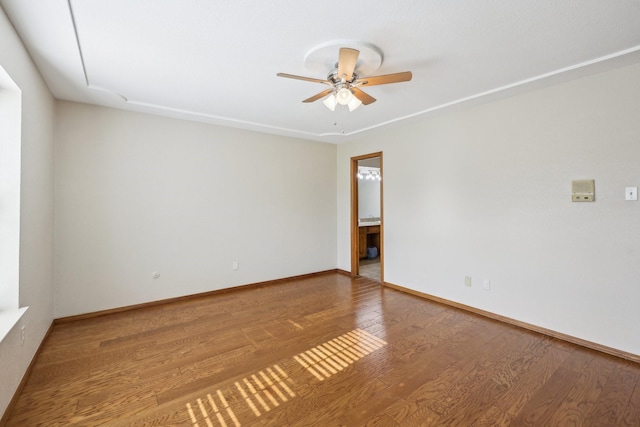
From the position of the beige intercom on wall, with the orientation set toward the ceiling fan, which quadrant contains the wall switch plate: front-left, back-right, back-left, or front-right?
back-left

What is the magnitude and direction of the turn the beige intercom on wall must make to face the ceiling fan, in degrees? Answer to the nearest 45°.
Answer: approximately 45° to its right

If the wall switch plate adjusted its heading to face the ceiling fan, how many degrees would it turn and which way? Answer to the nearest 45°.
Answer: approximately 45° to its right
